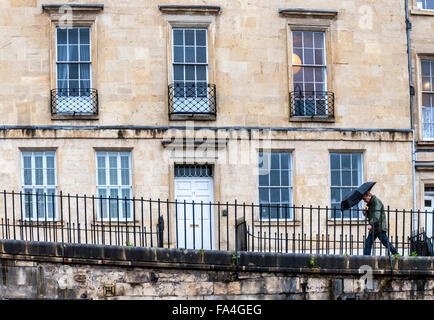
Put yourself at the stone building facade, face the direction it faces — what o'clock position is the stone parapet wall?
The stone parapet wall is roughly at 12 o'clock from the stone building facade.

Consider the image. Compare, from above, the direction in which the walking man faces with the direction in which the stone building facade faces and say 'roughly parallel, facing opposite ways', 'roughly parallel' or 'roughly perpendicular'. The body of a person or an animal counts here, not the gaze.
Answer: roughly perpendicular

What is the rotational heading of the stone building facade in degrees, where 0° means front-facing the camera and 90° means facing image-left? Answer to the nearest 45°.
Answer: approximately 0°

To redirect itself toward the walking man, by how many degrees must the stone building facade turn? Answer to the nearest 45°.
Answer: approximately 45° to its left
